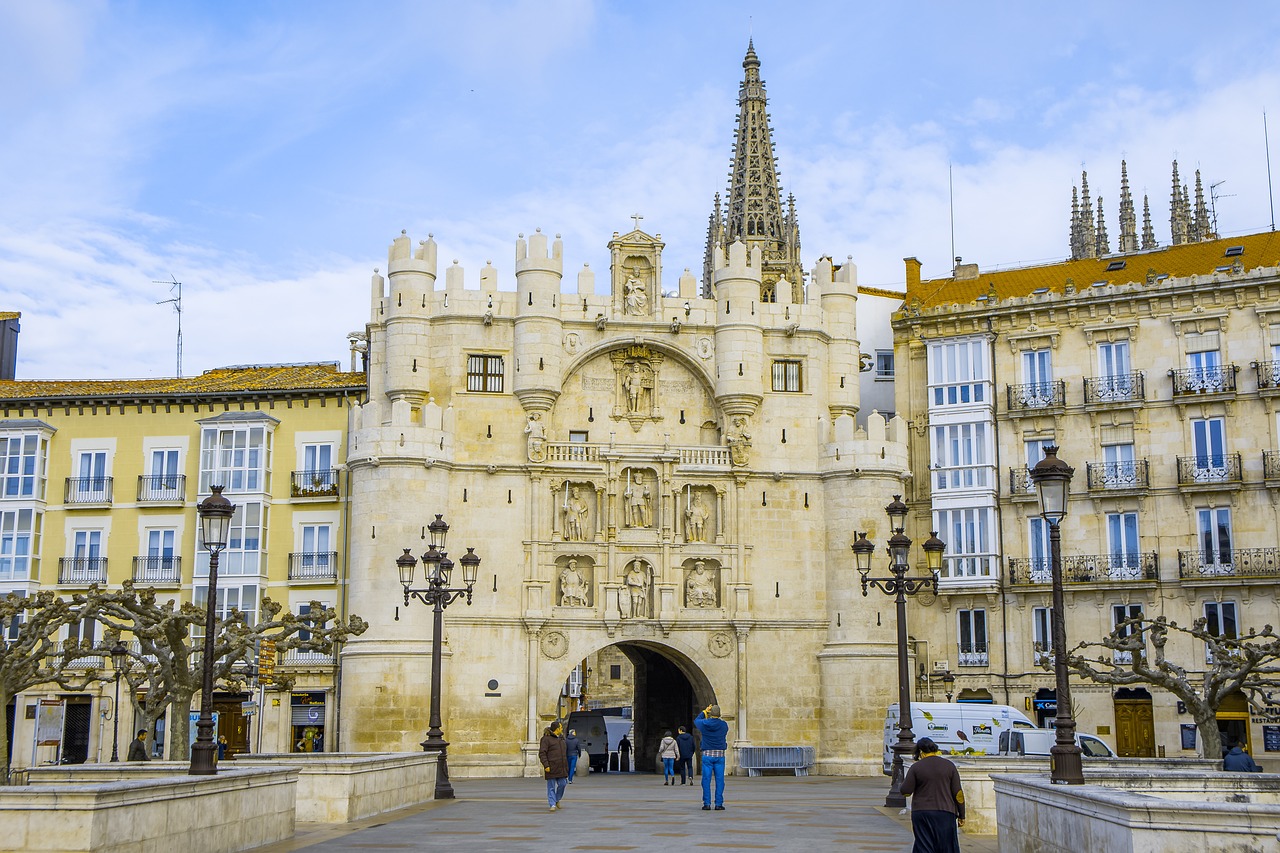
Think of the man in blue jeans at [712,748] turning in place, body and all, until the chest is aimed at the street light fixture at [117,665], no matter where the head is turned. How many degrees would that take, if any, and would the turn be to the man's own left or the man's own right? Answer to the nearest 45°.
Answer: approximately 45° to the man's own left

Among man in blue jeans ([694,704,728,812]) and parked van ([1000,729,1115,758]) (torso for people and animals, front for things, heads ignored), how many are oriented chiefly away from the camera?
1

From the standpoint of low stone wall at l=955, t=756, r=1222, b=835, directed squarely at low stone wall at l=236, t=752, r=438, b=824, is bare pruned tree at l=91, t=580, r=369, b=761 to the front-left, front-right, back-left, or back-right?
front-right

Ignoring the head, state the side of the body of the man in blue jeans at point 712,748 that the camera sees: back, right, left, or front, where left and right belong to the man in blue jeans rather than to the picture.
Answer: back

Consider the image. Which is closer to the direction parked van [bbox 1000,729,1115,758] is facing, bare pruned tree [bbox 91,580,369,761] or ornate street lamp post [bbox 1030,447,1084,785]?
the ornate street lamp post

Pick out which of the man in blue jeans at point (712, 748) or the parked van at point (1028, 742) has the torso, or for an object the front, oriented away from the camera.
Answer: the man in blue jeans

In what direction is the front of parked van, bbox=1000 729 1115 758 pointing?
to the viewer's right

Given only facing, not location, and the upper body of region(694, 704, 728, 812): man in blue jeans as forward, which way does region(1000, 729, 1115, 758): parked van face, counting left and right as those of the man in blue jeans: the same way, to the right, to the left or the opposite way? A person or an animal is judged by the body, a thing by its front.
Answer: to the right

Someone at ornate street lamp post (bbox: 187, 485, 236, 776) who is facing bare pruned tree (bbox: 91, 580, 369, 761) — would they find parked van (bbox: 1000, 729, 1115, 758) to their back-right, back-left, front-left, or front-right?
front-right

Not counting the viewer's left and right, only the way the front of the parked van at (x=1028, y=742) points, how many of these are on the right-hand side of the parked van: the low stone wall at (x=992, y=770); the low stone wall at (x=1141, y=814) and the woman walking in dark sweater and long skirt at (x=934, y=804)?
3

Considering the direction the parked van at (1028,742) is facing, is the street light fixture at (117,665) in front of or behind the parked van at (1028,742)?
behind

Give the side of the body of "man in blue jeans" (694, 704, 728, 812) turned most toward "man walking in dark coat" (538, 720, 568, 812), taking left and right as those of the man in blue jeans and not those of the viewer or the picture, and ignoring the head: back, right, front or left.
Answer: left

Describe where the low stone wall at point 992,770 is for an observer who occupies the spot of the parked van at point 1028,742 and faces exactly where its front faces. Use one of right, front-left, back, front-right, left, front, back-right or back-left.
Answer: right

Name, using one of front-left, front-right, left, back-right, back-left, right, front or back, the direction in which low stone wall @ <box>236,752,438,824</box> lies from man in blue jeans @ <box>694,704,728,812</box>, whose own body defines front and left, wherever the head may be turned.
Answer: left

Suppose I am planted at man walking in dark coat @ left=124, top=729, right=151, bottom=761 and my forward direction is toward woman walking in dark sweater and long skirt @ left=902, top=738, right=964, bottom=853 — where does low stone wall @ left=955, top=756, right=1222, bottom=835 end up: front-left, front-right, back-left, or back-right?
front-left

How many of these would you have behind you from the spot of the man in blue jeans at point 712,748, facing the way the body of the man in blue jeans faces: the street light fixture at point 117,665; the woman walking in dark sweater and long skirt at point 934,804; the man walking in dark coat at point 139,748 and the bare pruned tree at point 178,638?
1

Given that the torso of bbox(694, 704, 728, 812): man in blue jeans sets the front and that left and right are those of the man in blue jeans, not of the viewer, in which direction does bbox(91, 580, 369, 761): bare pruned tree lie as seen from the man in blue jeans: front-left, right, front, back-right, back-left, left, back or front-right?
front-left
